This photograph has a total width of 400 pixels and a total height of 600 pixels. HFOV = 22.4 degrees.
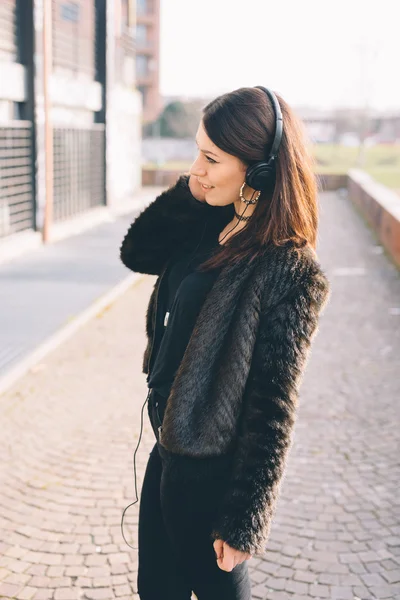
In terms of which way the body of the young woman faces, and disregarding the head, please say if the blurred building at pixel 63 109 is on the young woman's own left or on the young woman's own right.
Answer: on the young woman's own right

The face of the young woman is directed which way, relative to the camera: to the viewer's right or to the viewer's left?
to the viewer's left

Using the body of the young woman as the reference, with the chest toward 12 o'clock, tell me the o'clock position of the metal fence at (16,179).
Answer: The metal fence is roughly at 4 o'clock from the young woman.

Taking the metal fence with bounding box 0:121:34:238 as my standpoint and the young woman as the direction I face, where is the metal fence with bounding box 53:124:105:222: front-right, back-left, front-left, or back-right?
back-left

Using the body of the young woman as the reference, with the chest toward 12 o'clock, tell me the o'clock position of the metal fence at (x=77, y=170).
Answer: The metal fence is roughly at 4 o'clock from the young woman.

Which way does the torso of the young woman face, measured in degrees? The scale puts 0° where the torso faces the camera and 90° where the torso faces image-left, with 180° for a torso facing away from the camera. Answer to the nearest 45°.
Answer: approximately 45°
